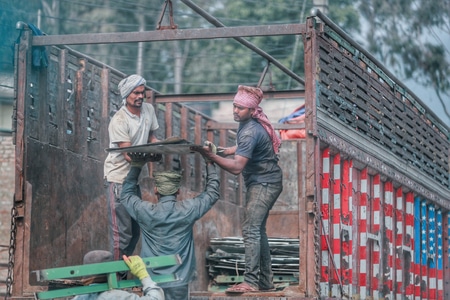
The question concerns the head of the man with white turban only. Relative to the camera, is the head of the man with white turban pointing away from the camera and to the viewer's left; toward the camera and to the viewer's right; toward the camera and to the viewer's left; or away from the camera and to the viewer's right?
toward the camera and to the viewer's right

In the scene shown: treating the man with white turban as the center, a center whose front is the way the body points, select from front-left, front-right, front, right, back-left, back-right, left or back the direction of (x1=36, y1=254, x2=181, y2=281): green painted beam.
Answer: front-right

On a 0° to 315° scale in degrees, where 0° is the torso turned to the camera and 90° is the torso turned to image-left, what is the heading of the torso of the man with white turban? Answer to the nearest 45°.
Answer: approximately 315°

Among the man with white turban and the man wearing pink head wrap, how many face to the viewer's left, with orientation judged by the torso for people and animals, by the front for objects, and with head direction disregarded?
1

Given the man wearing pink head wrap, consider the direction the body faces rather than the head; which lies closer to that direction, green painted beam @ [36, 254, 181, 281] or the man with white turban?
the man with white turban

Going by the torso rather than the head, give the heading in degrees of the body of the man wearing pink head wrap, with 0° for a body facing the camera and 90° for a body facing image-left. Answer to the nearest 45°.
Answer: approximately 90°

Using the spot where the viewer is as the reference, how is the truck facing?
facing away from the viewer and to the right of the viewer

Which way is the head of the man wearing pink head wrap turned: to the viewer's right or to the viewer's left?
to the viewer's left

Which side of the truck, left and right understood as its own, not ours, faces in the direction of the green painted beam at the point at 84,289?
back

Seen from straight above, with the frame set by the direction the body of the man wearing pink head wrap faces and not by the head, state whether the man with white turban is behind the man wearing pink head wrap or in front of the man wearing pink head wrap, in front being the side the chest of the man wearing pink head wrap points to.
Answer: in front
